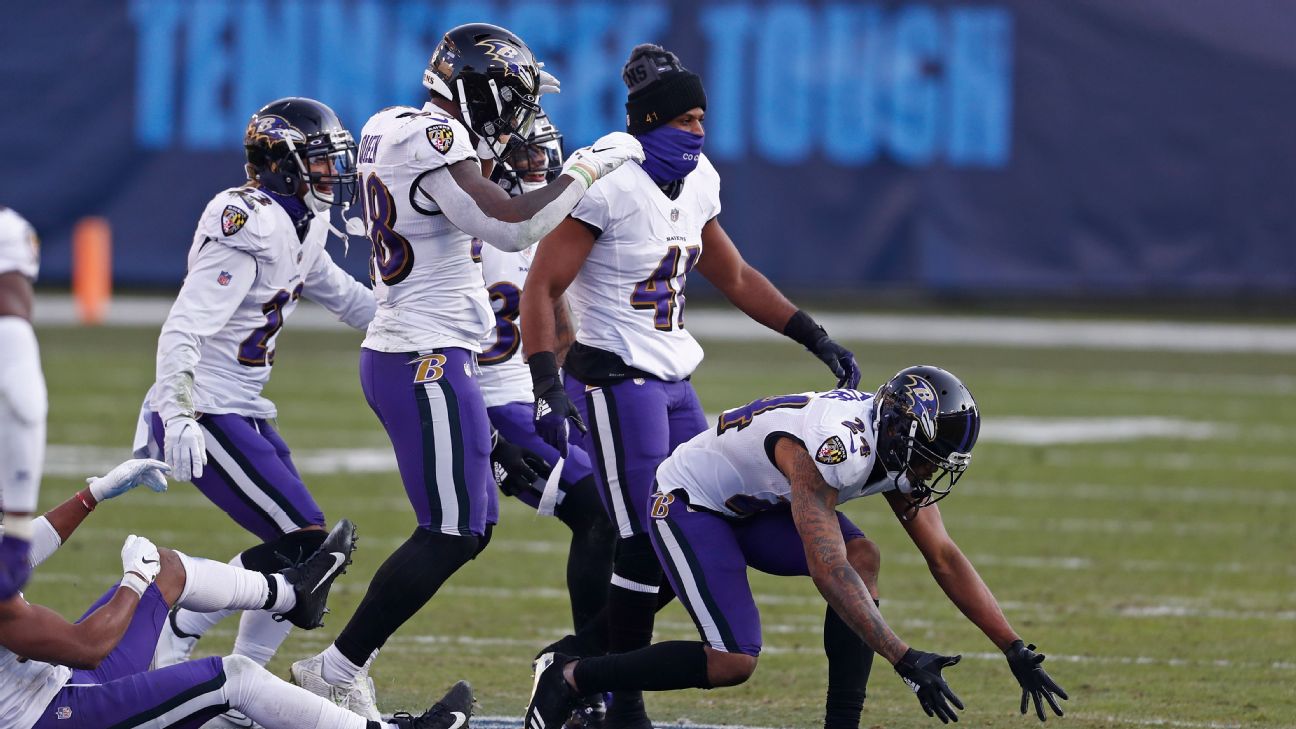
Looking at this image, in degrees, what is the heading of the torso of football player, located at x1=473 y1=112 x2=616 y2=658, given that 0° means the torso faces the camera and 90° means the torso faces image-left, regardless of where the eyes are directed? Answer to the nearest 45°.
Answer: approximately 315°

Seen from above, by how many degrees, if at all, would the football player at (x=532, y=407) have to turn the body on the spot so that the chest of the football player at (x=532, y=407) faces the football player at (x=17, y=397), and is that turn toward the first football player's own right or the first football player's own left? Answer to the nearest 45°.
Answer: approximately 90° to the first football player's own right

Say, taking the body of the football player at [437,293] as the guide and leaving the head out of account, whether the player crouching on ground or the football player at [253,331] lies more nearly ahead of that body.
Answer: the player crouching on ground

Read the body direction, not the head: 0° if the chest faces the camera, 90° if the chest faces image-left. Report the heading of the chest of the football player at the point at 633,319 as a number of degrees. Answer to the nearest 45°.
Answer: approximately 315°

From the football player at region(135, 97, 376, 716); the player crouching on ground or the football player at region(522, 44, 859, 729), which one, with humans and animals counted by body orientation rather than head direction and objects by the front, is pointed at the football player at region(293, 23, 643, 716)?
the football player at region(135, 97, 376, 716)

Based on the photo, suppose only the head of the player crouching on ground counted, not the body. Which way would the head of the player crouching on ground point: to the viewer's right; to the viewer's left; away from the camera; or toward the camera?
to the viewer's right

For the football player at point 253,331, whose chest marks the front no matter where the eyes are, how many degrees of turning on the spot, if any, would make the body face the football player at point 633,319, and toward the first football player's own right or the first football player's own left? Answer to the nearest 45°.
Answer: approximately 45° to the first football player's own left

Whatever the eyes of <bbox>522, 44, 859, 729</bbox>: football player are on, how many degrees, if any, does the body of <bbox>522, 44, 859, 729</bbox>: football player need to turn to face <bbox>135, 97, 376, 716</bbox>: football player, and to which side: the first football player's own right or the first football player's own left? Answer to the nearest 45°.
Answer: approximately 135° to the first football player's own right

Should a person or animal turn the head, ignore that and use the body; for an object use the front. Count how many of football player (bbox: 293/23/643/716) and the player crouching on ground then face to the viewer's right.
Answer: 2

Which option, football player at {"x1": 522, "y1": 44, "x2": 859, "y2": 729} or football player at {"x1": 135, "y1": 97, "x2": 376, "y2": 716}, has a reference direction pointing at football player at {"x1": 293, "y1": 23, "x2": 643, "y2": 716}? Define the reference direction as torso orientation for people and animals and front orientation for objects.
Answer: football player at {"x1": 135, "y1": 97, "x2": 376, "y2": 716}

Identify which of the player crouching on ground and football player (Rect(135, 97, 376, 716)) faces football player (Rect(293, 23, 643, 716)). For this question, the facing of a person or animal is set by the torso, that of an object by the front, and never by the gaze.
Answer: football player (Rect(135, 97, 376, 716))

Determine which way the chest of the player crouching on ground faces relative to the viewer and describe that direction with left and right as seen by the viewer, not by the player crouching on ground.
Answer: facing to the right of the viewer
